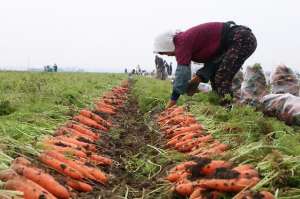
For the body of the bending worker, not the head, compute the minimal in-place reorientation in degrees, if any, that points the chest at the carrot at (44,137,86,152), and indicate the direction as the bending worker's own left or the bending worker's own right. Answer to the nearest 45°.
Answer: approximately 45° to the bending worker's own left

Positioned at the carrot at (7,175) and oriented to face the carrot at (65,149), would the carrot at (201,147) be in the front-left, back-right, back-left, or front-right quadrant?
front-right

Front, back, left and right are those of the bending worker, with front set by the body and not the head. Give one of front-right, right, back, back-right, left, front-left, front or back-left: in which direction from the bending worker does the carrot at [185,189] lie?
left

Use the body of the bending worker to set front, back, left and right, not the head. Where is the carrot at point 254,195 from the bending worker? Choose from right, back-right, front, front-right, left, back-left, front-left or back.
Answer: left

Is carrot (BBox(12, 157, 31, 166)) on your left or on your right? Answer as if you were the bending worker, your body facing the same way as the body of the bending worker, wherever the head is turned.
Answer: on your left

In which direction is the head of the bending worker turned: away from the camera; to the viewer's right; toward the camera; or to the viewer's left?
to the viewer's left

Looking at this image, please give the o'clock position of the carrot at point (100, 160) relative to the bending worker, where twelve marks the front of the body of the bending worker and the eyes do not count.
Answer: The carrot is roughly at 10 o'clock from the bending worker.

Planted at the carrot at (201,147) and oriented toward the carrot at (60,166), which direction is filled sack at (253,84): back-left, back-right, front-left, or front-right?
back-right

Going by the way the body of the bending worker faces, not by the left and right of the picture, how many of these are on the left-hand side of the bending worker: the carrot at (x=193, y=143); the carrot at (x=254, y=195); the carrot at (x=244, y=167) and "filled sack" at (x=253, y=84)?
3

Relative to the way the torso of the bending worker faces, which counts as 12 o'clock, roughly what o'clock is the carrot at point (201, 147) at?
The carrot is roughly at 9 o'clock from the bending worker.

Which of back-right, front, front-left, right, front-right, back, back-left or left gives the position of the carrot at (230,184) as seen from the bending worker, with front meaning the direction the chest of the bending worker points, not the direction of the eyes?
left

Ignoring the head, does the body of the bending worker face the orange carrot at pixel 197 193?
no

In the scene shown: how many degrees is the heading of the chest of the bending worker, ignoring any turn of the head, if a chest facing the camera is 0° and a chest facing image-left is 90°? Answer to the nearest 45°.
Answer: approximately 90°

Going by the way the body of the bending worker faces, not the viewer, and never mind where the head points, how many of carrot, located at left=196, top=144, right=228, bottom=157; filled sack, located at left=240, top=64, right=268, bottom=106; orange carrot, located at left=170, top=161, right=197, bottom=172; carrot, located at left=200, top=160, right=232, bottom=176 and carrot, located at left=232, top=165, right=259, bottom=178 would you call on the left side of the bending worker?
4

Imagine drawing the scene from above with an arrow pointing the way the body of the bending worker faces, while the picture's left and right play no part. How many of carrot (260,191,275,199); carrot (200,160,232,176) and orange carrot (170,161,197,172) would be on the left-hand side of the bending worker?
3
